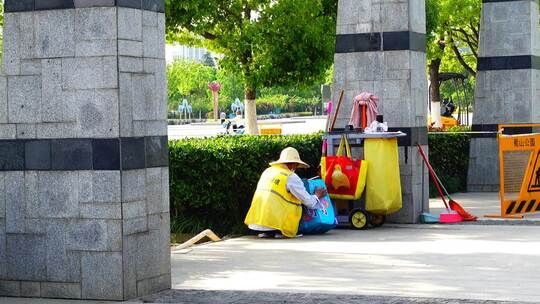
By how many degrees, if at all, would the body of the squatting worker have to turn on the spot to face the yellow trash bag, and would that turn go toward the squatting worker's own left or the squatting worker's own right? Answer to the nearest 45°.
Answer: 0° — they already face it

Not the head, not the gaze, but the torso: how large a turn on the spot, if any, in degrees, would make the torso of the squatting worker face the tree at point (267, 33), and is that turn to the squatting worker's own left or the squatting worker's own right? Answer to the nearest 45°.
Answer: approximately 45° to the squatting worker's own left

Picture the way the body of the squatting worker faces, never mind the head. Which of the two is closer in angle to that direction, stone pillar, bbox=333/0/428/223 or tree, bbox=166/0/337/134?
the stone pillar

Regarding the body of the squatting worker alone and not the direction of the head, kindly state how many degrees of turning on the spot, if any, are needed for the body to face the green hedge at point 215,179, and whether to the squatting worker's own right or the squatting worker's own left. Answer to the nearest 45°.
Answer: approximately 90° to the squatting worker's own left

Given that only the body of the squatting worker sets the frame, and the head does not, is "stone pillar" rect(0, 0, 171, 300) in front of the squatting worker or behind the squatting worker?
behind

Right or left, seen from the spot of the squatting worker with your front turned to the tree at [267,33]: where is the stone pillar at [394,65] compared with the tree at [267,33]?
right

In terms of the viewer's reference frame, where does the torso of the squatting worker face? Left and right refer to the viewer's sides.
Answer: facing away from the viewer and to the right of the viewer

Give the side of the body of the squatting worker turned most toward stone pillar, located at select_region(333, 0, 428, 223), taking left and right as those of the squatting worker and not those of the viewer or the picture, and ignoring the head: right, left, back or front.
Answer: front

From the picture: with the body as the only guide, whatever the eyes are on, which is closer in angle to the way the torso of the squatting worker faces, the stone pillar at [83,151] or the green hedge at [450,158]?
the green hedge

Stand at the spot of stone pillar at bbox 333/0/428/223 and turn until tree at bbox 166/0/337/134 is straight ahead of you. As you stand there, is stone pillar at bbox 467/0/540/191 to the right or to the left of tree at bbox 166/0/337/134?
right
